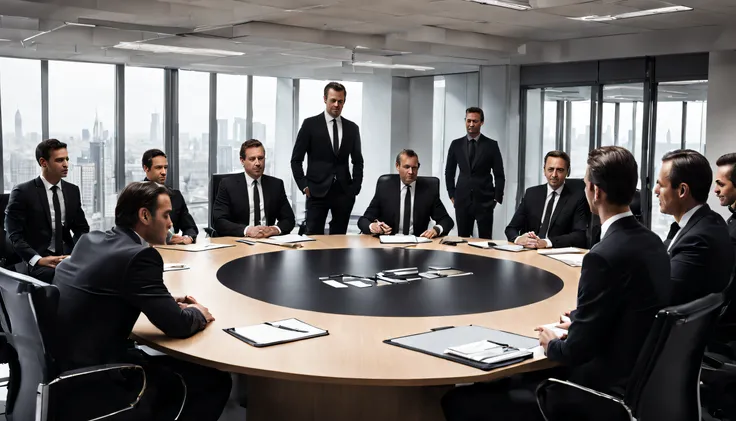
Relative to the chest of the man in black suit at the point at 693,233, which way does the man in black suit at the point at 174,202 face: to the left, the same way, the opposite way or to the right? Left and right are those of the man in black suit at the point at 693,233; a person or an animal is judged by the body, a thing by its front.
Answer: the opposite way

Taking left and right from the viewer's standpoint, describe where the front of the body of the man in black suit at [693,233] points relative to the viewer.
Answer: facing to the left of the viewer

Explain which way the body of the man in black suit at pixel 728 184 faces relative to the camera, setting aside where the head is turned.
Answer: to the viewer's left

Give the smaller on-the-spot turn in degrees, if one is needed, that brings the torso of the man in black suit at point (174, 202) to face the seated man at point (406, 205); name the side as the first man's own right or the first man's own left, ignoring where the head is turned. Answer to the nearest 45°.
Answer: approximately 45° to the first man's own left

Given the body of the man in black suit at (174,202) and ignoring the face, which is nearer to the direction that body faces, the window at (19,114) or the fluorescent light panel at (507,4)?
the fluorescent light panel

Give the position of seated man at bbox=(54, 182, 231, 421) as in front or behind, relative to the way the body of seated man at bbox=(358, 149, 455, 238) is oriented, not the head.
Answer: in front

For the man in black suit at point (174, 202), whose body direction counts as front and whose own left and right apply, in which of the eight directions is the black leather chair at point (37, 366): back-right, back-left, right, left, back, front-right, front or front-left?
front-right

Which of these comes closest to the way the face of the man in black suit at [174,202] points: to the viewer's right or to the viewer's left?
to the viewer's right

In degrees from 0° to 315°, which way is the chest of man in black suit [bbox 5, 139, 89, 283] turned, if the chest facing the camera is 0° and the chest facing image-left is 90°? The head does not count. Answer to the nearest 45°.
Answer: approximately 315°

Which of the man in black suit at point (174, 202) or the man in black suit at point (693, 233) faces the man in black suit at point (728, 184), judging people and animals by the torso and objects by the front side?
the man in black suit at point (174, 202)

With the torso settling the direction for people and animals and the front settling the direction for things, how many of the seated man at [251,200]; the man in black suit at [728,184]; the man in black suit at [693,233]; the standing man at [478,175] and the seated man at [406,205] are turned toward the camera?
3

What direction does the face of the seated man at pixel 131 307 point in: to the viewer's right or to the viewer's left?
to the viewer's right
